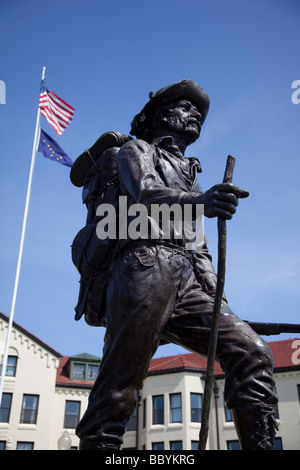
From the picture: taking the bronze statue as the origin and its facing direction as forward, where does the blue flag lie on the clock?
The blue flag is roughly at 7 o'clock from the bronze statue.

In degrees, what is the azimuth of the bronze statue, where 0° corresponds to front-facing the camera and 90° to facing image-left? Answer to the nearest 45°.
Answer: approximately 315°

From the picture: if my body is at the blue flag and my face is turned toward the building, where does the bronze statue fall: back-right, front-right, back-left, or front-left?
back-right

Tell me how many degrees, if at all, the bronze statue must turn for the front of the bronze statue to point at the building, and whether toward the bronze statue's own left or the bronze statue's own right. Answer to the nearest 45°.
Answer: approximately 135° to the bronze statue's own left

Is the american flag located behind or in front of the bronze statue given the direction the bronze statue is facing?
behind
